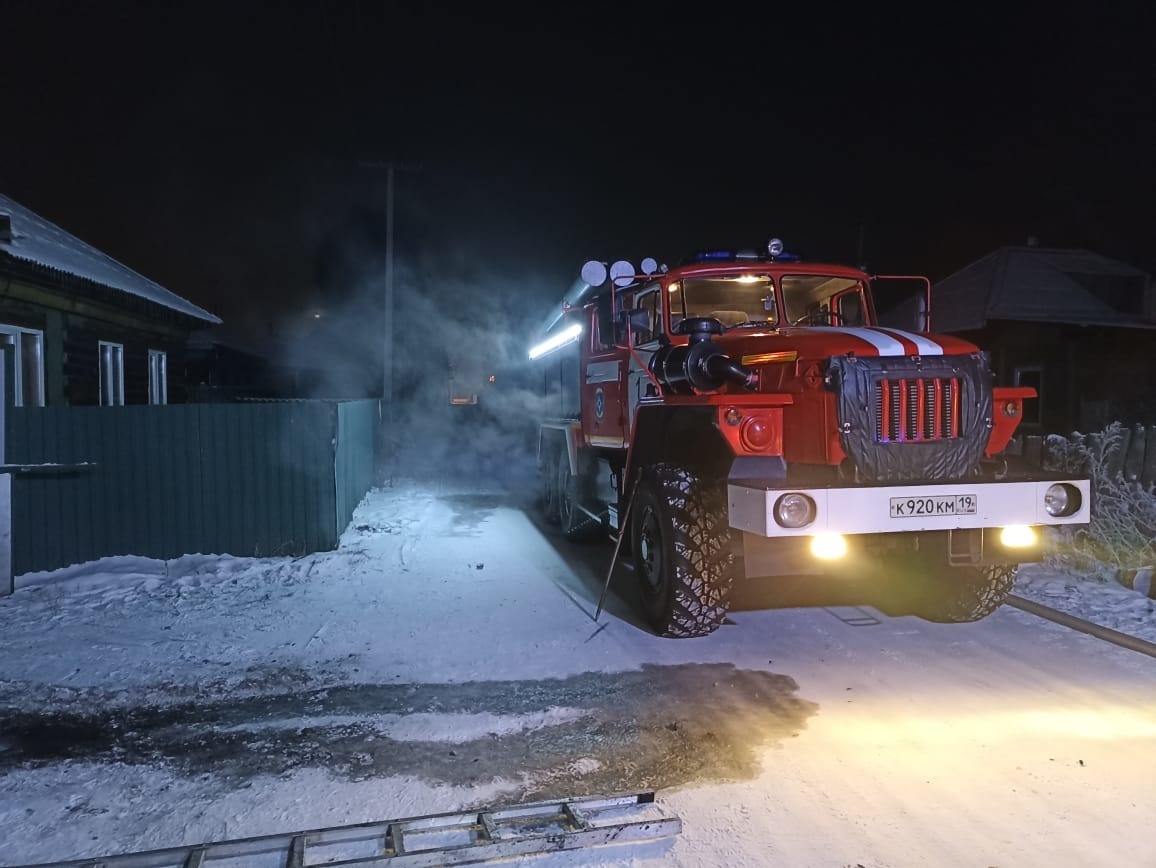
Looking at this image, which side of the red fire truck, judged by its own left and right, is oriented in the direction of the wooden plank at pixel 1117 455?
left

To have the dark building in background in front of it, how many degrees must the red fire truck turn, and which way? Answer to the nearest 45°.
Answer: approximately 135° to its left

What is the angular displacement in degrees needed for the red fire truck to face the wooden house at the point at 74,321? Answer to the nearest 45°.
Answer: approximately 135° to its right

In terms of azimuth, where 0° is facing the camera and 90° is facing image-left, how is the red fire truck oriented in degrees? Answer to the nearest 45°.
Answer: approximately 315°

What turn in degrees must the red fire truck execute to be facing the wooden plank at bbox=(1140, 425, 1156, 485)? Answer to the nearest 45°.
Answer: approximately 90° to its left

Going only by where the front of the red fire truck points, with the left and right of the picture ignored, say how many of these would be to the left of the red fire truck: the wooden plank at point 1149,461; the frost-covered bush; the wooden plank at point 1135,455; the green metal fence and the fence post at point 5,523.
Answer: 3

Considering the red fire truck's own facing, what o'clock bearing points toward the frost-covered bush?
The frost-covered bush is roughly at 9 o'clock from the red fire truck.

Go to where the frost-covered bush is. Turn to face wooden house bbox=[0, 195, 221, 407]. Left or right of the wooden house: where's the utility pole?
right

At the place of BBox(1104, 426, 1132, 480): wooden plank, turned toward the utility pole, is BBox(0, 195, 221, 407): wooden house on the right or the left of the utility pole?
left

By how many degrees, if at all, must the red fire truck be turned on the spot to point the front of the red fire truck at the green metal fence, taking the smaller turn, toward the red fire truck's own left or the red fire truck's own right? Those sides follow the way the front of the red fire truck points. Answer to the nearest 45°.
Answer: approximately 135° to the red fire truck's own right
